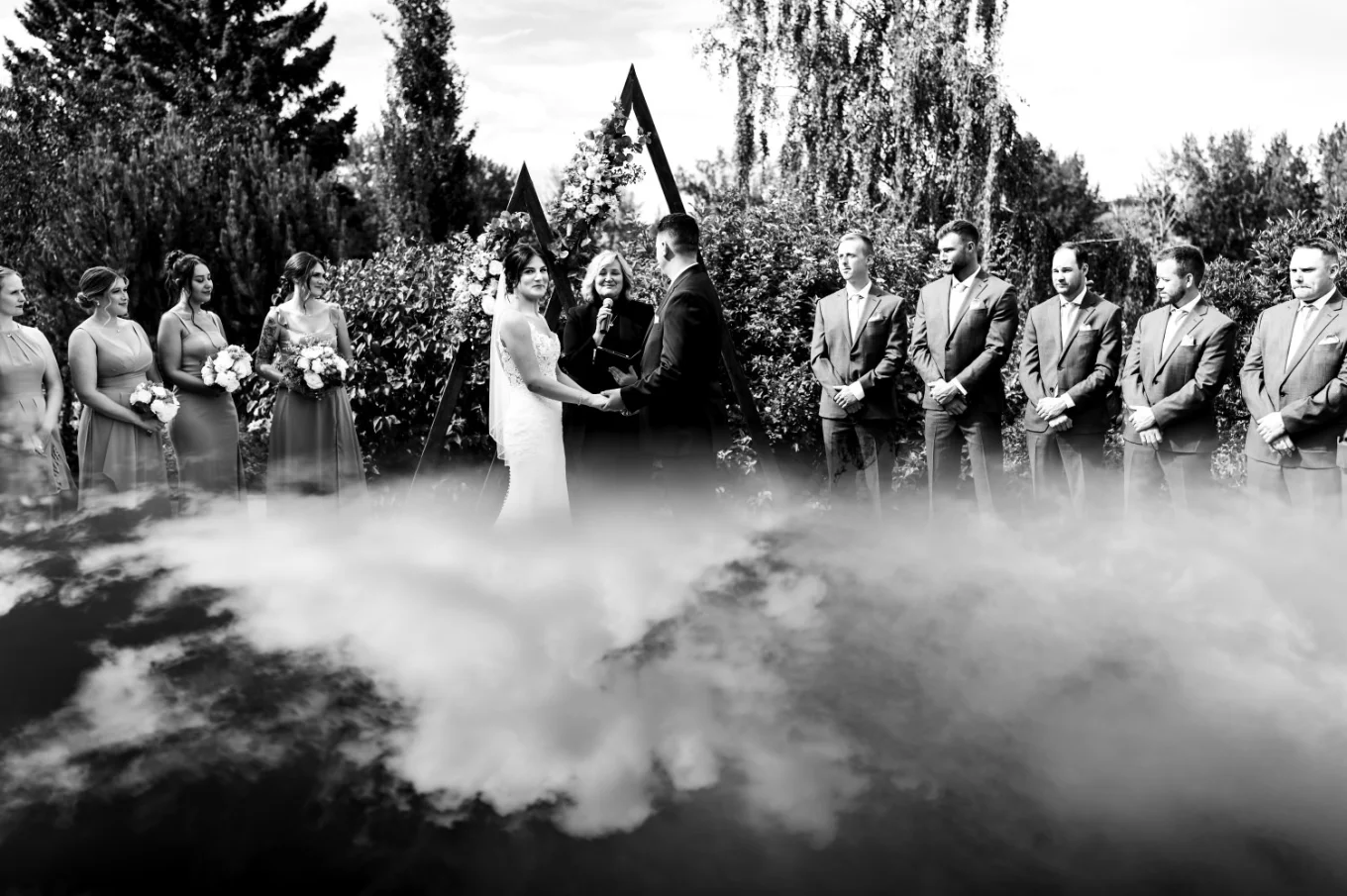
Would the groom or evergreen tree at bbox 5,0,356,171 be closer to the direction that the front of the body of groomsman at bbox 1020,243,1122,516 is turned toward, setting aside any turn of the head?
the groom

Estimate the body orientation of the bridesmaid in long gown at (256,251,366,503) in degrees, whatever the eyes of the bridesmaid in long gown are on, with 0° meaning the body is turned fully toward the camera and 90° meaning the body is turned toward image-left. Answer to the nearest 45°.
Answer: approximately 315°

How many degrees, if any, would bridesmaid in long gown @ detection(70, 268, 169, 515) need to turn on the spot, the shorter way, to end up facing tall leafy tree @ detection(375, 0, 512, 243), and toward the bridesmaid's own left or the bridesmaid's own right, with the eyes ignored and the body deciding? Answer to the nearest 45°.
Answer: approximately 135° to the bridesmaid's own left

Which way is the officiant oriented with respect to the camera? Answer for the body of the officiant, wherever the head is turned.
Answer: toward the camera

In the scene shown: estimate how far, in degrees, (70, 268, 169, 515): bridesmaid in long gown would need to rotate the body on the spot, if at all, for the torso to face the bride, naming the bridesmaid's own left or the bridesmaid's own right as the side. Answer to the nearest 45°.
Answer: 0° — they already face them

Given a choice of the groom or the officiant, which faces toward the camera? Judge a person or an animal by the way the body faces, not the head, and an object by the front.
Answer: the officiant

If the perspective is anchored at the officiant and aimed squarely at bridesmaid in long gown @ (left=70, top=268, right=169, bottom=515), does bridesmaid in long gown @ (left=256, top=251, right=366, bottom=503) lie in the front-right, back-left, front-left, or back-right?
front-right

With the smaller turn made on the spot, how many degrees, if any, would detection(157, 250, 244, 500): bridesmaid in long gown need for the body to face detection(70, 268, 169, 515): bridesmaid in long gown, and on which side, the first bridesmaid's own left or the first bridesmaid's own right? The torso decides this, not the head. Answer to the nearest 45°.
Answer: approximately 90° to the first bridesmaid's own right

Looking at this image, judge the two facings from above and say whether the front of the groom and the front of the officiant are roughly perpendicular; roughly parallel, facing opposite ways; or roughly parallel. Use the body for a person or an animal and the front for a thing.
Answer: roughly perpendicular

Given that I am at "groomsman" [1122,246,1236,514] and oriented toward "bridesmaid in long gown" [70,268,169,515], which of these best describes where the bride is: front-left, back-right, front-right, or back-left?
front-left

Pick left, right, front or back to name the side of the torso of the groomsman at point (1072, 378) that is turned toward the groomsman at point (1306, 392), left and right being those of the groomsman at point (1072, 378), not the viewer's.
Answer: left

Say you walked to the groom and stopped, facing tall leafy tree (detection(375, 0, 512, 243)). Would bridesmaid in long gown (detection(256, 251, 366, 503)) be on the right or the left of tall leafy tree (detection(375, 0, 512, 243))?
left

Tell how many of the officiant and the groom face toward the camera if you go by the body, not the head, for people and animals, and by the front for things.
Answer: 1

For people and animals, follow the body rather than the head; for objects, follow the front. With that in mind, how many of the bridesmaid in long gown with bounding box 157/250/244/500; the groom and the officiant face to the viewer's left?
1

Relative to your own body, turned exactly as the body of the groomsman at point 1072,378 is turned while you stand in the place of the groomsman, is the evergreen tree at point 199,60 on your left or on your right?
on your right

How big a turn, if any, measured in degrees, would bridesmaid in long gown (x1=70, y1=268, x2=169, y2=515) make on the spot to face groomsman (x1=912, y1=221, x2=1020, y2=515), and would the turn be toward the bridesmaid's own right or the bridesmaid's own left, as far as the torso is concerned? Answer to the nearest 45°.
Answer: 0° — they already face them

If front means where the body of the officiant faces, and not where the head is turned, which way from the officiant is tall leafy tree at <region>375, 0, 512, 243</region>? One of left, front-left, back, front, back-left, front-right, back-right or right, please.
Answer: back

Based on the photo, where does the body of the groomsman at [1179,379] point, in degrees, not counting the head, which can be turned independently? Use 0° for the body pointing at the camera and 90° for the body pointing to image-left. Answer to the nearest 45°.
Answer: approximately 45°
